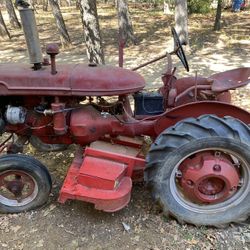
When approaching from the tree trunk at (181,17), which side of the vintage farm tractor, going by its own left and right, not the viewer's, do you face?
right

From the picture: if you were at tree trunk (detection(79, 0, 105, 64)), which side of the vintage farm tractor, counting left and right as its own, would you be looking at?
right

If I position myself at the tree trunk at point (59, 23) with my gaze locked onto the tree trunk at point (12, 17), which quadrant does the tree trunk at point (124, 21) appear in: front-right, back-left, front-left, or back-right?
back-right

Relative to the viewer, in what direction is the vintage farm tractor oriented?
to the viewer's left

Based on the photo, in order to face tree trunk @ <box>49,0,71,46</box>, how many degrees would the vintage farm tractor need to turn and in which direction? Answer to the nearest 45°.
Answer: approximately 90° to its right
